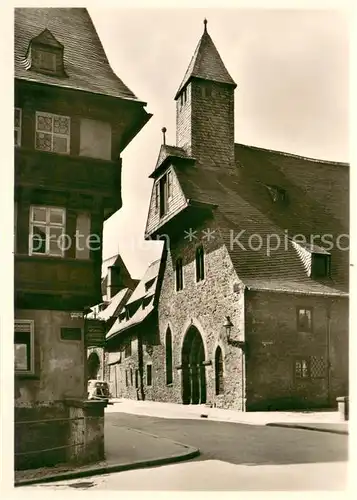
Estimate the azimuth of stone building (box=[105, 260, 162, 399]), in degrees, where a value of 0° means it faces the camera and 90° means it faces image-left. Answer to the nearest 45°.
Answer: approximately 45°

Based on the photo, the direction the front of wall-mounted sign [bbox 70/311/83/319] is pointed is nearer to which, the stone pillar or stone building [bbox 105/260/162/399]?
the stone pillar

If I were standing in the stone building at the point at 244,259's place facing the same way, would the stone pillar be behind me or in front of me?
in front

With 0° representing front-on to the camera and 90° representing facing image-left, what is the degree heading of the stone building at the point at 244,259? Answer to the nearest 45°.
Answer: approximately 45°

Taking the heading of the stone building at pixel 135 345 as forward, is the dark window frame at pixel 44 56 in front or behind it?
in front

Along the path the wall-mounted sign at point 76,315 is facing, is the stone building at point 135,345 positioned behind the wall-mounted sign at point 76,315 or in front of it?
behind

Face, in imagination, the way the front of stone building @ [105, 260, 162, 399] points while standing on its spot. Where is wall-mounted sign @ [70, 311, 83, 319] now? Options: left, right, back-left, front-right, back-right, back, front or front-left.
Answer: front-left

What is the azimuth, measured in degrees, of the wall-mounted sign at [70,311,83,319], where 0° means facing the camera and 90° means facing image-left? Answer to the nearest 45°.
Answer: approximately 0°
